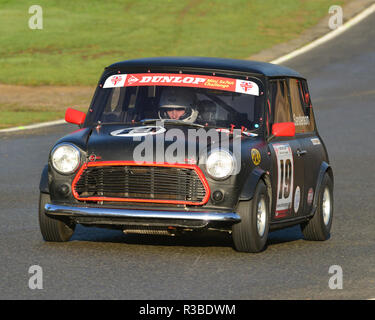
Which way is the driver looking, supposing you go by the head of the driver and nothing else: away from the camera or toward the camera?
toward the camera
